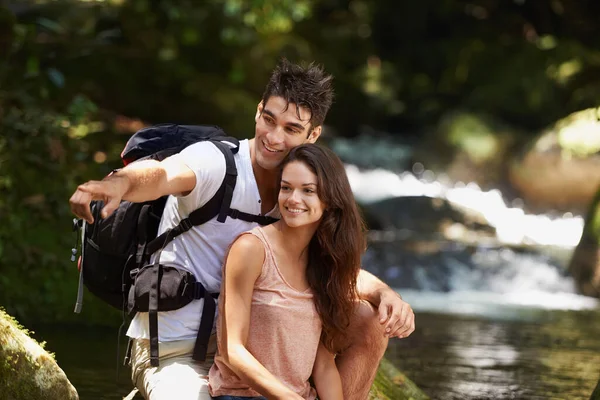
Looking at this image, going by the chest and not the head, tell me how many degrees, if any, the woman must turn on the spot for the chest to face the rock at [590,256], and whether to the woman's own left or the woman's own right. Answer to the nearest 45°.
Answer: approximately 90° to the woman's own left

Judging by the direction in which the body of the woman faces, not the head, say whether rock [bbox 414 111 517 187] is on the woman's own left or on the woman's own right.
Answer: on the woman's own left

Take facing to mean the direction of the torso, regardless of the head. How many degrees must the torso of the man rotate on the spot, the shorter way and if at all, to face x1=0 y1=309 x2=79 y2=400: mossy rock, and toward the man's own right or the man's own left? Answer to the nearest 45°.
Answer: approximately 135° to the man's own right

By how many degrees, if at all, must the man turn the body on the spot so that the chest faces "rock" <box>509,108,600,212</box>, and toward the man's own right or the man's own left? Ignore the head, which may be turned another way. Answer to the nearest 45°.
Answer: approximately 90° to the man's own left

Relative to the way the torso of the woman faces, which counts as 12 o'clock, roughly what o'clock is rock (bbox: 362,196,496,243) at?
The rock is roughly at 8 o'clock from the woman.

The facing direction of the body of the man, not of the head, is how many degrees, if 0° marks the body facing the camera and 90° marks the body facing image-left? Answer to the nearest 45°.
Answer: approximately 315°

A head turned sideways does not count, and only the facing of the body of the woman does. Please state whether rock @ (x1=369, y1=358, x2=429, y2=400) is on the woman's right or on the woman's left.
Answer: on the woman's left
